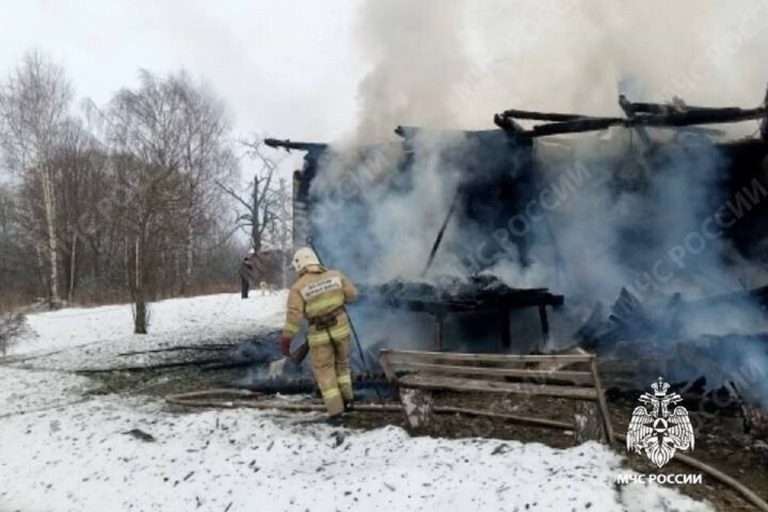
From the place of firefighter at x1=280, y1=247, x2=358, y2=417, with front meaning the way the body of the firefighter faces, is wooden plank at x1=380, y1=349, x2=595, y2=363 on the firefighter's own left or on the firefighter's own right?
on the firefighter's own right

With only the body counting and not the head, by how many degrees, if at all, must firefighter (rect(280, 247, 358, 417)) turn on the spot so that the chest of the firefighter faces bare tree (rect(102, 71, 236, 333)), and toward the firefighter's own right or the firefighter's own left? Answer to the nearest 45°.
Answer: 0° — they already face it

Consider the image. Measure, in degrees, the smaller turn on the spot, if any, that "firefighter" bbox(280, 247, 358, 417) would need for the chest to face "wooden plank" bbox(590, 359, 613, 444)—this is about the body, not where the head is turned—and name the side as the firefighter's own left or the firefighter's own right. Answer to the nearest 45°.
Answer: approximately 135° to the firefighter's own right

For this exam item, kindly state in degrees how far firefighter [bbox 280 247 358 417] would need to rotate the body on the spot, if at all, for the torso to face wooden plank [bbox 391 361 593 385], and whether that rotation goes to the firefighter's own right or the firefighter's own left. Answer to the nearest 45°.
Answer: approximately 135° to the firefighter's own right

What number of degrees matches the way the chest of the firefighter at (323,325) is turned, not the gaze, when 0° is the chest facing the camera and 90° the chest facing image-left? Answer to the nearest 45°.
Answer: approximately 180°

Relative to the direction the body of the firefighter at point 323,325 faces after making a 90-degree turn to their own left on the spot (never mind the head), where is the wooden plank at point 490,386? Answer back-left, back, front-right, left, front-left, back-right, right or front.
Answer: back-left
